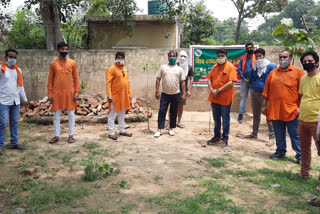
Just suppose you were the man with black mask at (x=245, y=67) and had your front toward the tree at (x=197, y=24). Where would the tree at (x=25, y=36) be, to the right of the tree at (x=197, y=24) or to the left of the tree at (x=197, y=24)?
left

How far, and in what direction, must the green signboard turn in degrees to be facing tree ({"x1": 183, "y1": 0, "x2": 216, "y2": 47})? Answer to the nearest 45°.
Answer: approximately 180°

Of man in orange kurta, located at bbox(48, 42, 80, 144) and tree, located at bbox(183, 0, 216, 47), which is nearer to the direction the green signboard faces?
the man in orange kurta

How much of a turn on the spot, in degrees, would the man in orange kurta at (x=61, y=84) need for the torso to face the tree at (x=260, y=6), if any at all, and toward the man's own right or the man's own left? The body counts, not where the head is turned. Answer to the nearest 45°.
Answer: approximately 135° to the man's own left

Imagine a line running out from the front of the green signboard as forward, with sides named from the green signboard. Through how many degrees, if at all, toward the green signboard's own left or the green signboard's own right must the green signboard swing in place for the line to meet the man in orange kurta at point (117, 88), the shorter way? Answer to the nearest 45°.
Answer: approximately 45° to the green signboard's own right

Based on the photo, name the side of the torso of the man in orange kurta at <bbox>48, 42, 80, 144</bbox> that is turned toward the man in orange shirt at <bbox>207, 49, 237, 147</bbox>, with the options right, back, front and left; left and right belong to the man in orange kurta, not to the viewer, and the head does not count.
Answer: left

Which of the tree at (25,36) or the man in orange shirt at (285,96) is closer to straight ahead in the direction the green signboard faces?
the man in orange shirt

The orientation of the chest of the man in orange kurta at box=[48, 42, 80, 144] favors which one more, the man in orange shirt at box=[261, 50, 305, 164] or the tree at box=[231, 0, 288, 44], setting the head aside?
the man in orange shirt

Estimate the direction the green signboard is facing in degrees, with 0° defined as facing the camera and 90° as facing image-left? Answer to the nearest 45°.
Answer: approximately 0°

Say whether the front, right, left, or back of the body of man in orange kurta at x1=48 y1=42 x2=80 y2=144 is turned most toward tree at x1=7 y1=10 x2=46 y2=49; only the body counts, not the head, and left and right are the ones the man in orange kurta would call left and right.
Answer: back

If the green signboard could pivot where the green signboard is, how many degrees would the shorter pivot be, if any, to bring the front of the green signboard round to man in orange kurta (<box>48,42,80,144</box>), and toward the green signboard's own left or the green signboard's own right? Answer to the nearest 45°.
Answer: approximately 45° to the green signboard's own right

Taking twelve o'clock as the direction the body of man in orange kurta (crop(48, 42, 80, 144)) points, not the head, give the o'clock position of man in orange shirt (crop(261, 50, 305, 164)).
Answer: The man in orange shirt is roughly at 10 o'clock from the man in orange kurta.

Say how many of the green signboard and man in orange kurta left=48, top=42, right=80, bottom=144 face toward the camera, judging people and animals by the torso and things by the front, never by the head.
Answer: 2
